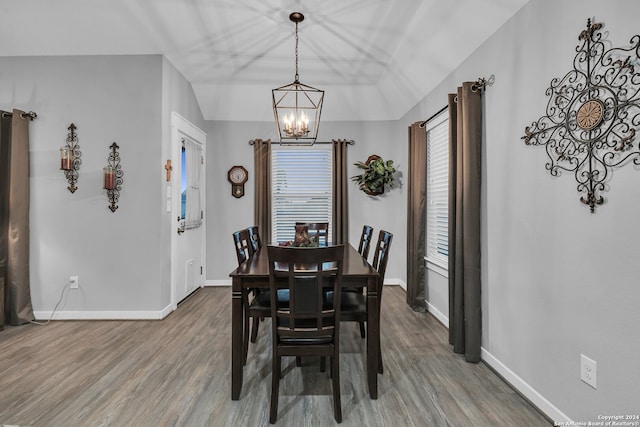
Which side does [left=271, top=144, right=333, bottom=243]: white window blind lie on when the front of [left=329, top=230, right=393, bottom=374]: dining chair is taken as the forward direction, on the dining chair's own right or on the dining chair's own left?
on the dining chair's own right

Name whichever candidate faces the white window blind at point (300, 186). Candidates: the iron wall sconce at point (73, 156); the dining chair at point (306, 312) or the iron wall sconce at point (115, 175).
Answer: the dining chair

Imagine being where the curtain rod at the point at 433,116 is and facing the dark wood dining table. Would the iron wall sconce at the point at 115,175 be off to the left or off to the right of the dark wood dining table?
right

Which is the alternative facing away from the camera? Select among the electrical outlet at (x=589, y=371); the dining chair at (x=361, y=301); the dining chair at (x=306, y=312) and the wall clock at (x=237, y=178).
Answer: the dining chair at (x=306, y=312)

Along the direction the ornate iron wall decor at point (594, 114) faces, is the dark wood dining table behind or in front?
in front

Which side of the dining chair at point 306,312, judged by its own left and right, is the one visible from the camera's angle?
back

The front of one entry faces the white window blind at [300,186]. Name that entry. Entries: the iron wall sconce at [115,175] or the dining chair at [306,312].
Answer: the dining chair

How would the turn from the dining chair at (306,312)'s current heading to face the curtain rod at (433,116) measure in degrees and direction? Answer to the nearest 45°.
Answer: approximately 45° to its right

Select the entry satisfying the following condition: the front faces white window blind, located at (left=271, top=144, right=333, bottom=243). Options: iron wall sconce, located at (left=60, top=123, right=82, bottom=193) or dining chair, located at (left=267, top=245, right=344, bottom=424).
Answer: the dining chair

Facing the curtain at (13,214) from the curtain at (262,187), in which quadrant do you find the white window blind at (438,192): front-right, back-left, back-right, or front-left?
back-left

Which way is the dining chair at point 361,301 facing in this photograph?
to the viewer's left

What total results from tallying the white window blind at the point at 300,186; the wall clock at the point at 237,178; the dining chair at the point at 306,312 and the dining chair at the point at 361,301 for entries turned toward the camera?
2

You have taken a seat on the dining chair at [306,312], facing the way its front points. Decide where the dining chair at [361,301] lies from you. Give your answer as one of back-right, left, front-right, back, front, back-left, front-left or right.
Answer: front-right

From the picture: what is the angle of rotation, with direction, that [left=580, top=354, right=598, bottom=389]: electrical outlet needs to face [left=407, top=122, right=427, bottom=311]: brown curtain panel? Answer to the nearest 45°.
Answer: approximately 90° to its right
